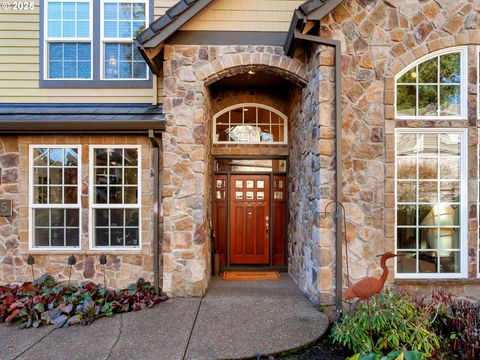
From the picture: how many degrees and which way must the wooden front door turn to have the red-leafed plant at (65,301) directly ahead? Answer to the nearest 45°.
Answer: approximately 45° to its right

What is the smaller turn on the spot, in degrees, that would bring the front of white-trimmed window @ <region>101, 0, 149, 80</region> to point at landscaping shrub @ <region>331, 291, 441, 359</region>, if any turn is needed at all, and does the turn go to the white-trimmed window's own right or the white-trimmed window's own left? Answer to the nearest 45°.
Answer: approximately 45° to the white-trimmed window's own left

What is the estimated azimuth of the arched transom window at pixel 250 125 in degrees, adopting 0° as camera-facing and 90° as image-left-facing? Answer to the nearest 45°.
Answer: approximately 0°

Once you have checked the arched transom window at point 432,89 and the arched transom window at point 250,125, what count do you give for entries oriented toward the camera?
2

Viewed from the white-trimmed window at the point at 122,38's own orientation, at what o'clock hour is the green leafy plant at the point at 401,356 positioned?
The green leafy plant is roughly at 11 o'clock from the white-trimmed window.
